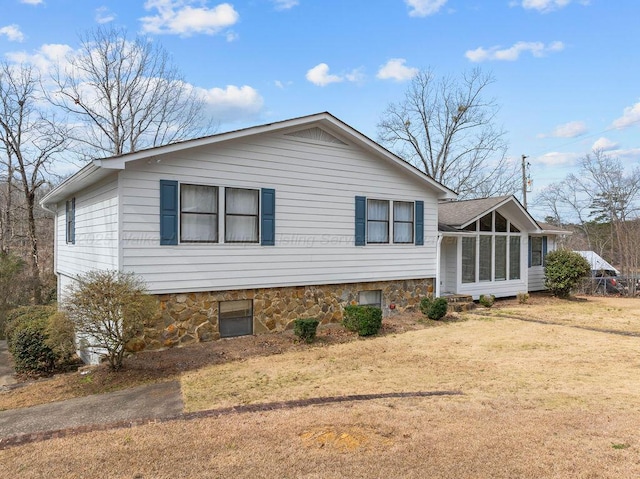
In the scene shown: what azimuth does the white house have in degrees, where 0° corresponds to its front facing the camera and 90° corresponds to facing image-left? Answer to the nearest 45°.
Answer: approximately 315°

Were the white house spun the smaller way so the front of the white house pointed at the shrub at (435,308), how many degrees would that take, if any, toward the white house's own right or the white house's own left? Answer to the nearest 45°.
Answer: approximately 45° to the white house's own left

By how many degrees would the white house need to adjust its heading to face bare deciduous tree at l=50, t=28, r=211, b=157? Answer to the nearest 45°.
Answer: approximately 180°

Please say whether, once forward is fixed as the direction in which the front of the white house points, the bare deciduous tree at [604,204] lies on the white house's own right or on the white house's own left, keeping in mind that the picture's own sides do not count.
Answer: on the white house's own left

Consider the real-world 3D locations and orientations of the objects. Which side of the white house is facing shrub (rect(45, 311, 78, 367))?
right

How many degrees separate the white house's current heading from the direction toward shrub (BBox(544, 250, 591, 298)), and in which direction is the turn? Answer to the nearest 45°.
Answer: approximately 90° to its left
